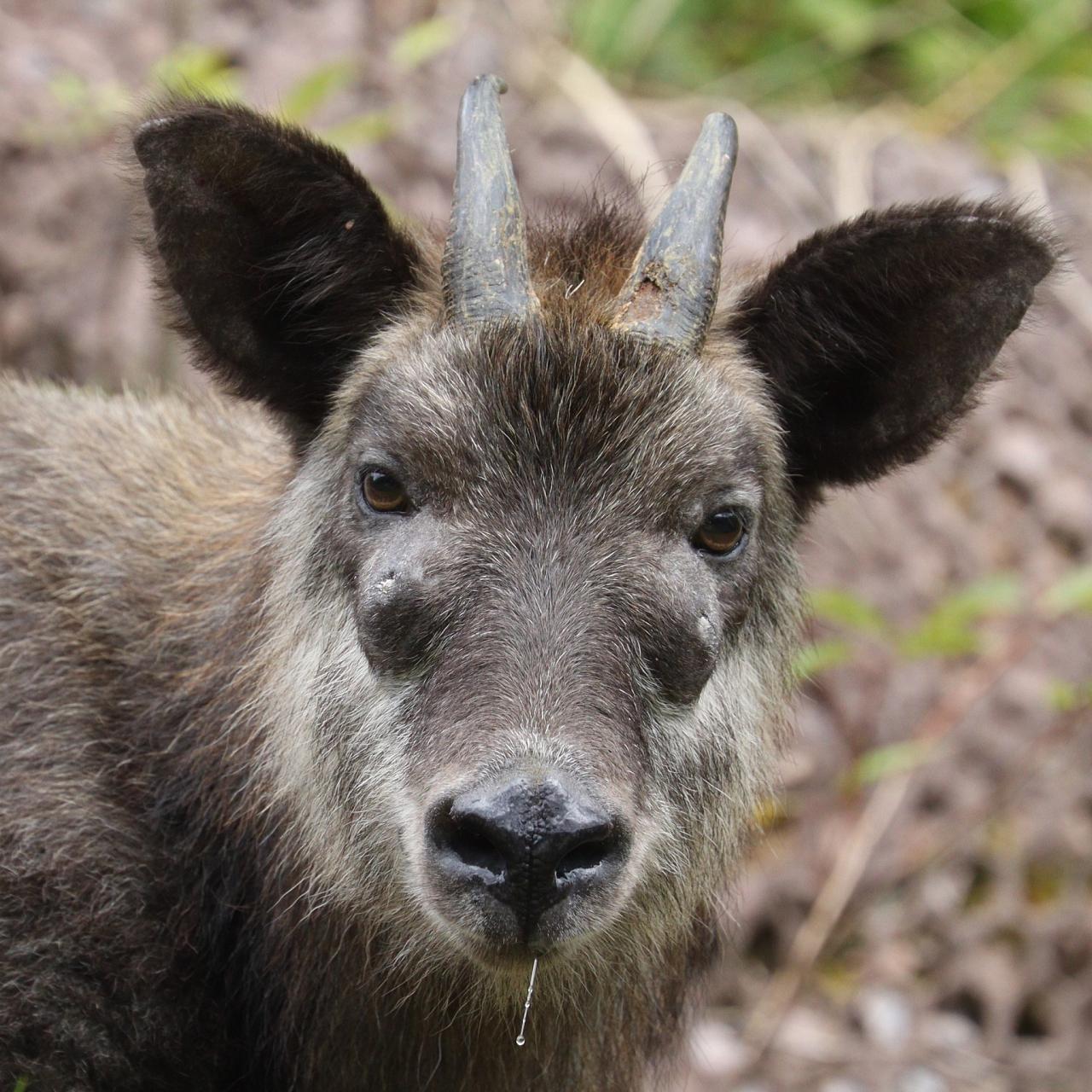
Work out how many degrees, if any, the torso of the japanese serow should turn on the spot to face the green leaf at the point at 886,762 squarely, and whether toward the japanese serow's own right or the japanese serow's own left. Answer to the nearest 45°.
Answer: approximately 90° to the japanese serow's own left

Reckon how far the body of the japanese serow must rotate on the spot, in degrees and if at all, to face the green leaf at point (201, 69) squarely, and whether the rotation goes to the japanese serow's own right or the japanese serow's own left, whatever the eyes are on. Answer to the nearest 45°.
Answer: approximately 180°

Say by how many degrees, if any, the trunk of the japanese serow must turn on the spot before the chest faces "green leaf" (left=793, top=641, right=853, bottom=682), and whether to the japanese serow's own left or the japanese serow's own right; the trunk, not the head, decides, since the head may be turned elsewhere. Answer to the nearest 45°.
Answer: approximately 90° to the japanese serow's own left

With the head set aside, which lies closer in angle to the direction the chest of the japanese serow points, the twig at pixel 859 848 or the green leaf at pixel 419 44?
the twig

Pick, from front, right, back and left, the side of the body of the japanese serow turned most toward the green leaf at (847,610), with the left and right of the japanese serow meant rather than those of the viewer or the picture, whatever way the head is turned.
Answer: left

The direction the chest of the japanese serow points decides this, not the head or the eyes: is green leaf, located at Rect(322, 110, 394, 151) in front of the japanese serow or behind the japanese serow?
behind

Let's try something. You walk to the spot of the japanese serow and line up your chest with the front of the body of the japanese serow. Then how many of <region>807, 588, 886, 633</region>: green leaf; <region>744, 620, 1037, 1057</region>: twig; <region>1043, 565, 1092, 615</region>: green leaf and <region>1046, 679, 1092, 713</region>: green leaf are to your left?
4

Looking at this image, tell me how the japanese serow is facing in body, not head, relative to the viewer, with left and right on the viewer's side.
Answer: facing the viewer and to the right of the viewer

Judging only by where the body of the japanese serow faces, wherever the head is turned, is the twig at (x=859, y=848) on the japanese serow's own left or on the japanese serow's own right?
on the japanese serow's own left

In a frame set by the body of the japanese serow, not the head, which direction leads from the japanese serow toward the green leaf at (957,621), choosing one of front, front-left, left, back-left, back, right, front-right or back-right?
left

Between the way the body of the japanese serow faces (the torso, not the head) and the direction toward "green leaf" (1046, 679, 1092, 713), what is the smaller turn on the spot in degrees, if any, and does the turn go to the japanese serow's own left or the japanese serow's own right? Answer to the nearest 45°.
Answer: approximately 90° to the japanese serow's own left
